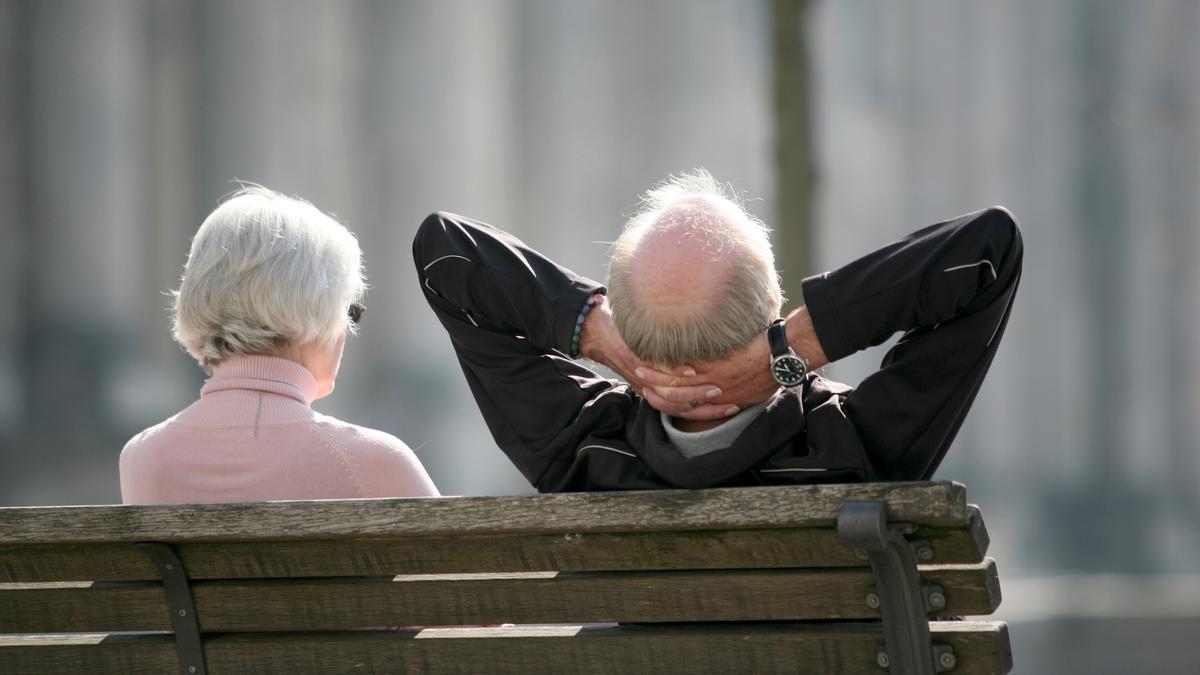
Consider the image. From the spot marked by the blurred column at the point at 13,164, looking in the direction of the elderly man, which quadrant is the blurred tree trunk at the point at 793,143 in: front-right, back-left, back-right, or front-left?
front-left

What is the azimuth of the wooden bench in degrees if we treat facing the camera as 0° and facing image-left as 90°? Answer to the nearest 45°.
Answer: approximately 180°

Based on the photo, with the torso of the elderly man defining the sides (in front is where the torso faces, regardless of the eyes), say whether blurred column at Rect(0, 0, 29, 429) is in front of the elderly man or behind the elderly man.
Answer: in front

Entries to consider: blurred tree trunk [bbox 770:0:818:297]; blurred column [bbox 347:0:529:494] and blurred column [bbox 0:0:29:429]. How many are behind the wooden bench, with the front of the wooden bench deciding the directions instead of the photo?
0

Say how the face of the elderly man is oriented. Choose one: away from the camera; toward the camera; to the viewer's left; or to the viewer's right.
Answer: away from the camera

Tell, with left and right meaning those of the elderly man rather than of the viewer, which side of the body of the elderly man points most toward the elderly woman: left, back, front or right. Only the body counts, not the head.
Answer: left

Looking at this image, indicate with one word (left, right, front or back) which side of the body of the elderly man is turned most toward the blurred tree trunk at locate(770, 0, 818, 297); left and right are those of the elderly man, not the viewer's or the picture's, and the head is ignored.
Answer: front

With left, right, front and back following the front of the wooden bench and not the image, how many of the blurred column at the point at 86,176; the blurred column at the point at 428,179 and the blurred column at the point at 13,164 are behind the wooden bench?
0

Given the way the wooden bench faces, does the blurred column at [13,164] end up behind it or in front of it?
in front

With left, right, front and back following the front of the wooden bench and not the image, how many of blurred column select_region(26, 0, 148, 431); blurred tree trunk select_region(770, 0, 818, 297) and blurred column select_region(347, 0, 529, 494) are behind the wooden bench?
0

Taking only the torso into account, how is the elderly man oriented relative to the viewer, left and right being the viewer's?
facing away from the viewer

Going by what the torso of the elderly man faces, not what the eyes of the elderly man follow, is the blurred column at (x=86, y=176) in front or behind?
in front

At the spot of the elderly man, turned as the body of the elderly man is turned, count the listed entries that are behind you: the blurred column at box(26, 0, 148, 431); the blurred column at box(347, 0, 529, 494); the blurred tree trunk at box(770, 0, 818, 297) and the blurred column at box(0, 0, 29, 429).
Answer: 0
